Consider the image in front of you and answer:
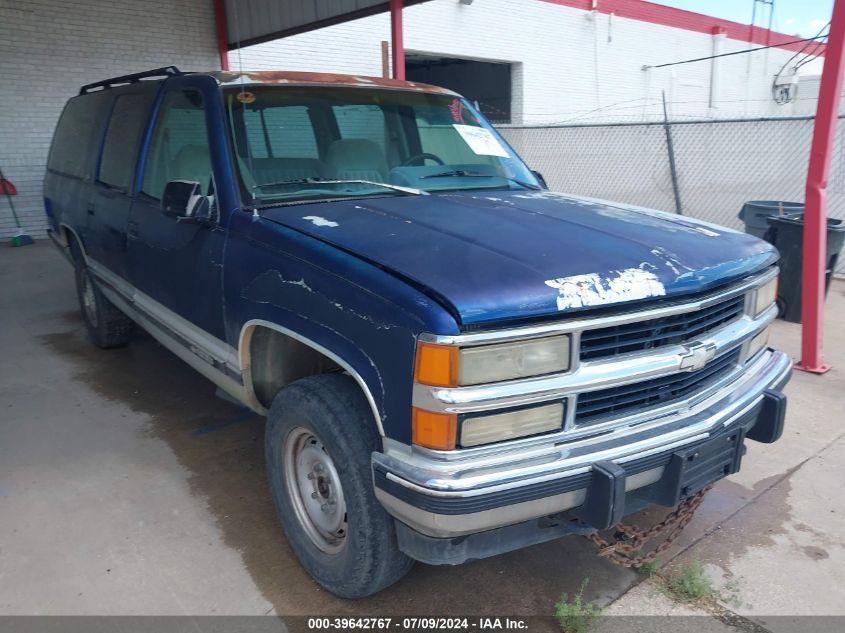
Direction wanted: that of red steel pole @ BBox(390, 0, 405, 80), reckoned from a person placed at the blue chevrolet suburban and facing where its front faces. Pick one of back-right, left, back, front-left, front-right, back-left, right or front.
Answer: back-left

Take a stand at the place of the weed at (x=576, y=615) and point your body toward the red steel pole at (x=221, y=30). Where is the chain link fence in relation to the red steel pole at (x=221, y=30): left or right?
right

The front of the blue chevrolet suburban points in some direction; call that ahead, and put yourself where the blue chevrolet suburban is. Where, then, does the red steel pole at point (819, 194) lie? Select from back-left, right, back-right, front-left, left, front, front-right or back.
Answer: left

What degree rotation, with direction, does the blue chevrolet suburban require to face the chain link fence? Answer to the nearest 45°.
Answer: approximately 90° to its left

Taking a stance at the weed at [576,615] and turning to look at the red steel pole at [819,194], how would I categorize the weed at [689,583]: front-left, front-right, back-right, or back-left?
front-right

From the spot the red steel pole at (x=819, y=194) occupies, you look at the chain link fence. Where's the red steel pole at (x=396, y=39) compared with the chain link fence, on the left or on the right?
left

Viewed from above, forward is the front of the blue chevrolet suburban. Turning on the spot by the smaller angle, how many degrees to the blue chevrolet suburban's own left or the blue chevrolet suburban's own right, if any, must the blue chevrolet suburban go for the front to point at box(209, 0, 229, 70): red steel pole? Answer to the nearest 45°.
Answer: approximately 135° to the blue chevrolet suburban's own left

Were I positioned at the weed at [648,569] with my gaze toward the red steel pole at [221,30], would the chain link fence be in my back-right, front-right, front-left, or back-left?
front-right
